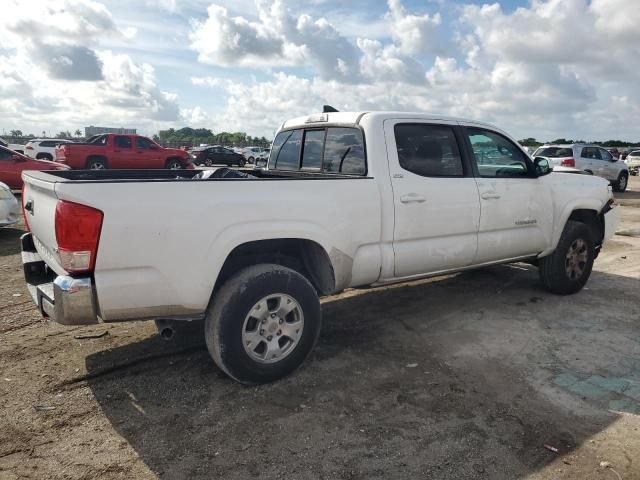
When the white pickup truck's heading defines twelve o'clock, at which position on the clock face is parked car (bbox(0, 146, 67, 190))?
The parked car is roughly at 9 o'clock from the white pickup truck.

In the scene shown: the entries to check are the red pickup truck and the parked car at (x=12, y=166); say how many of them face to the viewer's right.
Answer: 2

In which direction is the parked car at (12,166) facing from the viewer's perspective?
to the viewer's right

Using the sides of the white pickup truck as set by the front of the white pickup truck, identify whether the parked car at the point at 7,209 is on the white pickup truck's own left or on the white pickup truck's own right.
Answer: on the white pickup truck's own left

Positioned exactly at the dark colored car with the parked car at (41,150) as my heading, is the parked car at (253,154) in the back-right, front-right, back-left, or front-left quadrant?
back-right

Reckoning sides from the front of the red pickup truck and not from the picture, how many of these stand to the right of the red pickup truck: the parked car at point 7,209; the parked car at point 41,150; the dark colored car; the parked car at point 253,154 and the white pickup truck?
2

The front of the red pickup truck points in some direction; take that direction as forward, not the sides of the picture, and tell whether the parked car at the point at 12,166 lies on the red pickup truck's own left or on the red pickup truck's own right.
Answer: on the red pickup truck's own right

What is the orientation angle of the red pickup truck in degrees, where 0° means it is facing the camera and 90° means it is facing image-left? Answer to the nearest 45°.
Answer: approximately 270°

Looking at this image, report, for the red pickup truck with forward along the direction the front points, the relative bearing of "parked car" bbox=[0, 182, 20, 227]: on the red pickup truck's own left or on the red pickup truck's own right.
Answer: on the red pickup truck's own right

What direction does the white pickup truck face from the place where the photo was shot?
facing away from the viewer and to the right of the viewer

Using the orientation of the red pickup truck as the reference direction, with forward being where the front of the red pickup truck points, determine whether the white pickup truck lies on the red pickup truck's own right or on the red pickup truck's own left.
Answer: on the red pickup truck's own right
